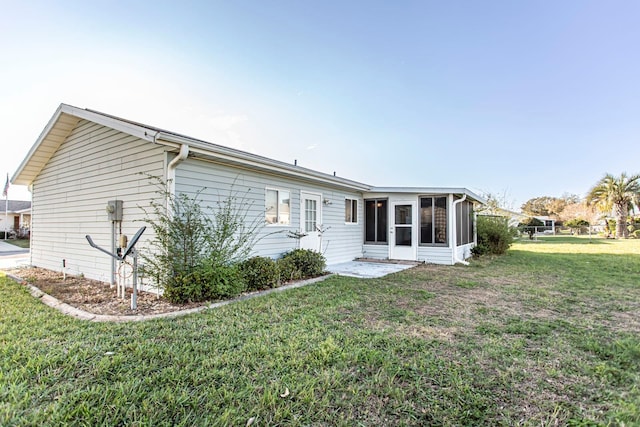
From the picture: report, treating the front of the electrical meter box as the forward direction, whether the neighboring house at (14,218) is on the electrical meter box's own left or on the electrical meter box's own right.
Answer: on the electrical meter box's own right

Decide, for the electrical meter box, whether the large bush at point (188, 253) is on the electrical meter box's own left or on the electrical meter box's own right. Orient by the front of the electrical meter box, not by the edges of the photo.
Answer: on the electrical meter box's own left

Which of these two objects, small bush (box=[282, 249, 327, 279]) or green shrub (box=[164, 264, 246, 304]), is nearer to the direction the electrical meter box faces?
the green shrub

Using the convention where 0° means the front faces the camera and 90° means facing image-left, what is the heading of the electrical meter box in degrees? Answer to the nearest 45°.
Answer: approximately 45°
